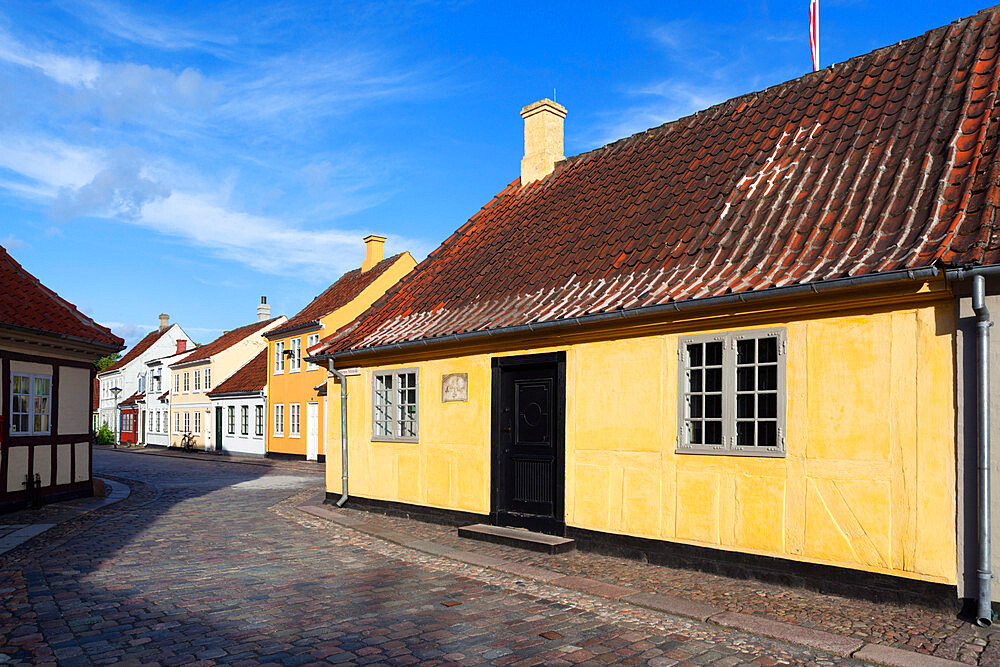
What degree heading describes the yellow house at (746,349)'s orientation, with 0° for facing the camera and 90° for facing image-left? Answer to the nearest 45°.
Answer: approximately 45°

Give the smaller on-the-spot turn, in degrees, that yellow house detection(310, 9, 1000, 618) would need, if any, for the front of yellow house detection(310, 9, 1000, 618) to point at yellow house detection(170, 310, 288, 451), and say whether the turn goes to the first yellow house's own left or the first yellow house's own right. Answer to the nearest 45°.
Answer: approximately 90° to the first yellow house's own right

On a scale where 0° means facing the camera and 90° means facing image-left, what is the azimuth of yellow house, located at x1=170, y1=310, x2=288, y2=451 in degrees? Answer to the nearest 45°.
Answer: approximately 45°

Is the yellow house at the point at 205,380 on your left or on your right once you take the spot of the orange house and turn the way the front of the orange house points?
on your right

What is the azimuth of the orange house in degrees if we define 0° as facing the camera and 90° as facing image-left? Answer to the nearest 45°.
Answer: approximately 45°

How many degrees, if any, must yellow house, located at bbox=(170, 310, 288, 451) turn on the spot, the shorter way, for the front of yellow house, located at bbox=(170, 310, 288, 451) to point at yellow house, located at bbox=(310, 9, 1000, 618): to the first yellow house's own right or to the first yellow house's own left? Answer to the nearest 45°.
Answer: approximately 45° to the first yellow house's own left

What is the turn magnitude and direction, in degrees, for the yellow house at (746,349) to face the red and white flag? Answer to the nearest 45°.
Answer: approximately 135° to its right

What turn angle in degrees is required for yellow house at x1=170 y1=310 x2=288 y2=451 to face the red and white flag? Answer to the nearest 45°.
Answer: approximately 45° to its left

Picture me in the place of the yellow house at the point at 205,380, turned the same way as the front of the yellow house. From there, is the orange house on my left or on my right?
on my left

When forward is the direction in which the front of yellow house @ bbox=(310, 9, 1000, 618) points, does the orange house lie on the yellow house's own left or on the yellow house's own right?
on the yellow house's own right
